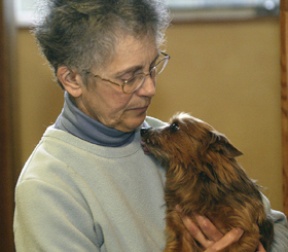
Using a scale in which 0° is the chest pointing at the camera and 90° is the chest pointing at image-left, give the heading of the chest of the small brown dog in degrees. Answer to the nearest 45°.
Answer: approximately 90°

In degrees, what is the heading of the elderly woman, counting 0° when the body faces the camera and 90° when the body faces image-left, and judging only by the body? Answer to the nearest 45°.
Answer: approximately 315°

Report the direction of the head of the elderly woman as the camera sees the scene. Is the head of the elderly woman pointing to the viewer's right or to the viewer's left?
to the viewer's right
